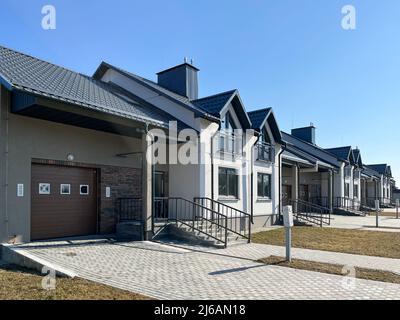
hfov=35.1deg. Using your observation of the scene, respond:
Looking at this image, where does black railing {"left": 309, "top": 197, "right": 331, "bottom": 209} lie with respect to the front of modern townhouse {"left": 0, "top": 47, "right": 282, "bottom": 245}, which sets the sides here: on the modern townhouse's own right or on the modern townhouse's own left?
on the modern townhouse's own left

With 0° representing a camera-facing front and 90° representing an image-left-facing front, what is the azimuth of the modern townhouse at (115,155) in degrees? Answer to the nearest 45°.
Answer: approximately 315°

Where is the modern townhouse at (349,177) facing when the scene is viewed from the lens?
facing the viewer and to the right of the viewer
